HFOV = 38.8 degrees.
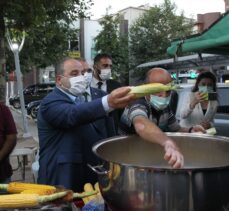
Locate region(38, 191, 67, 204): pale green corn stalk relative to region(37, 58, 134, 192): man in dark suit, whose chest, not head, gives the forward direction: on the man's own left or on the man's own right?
on the man's own right

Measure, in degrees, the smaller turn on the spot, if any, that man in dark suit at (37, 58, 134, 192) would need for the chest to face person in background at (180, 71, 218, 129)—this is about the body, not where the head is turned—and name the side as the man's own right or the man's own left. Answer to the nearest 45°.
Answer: approximately 90° to the man's own left

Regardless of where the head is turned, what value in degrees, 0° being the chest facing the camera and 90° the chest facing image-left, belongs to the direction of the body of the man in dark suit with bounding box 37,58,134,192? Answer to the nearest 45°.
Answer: approximately 315°

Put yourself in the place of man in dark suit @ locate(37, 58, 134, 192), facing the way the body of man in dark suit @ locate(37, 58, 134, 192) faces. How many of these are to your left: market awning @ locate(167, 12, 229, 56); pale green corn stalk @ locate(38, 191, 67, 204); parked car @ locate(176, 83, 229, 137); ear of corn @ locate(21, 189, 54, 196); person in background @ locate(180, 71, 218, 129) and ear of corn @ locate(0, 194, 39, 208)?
3

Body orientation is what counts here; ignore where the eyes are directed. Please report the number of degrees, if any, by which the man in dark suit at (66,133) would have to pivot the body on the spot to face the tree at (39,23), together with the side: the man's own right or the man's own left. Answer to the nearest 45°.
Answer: approximately 135° to the man's own left

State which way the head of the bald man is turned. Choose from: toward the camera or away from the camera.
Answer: toward the camera

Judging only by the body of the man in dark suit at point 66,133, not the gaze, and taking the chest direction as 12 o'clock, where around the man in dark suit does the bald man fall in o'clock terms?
The bald man is roughly at 11 o'clock from the man in dark suit.

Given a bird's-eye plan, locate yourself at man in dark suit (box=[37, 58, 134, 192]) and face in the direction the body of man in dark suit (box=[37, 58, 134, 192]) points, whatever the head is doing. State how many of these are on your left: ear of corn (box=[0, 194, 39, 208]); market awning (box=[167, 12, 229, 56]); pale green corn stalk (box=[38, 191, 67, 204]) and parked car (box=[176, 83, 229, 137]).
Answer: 2

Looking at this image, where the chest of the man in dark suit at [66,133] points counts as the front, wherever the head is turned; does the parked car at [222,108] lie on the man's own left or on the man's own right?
on the man's own left

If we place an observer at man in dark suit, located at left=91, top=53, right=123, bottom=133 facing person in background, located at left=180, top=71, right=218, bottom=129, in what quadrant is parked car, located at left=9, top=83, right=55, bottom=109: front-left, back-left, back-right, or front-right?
back-left

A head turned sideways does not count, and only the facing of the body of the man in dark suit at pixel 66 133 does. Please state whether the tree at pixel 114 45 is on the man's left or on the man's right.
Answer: on the man's left

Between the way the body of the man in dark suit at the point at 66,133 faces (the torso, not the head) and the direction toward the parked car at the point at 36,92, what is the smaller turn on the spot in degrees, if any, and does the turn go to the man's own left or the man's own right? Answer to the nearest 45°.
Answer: approximately 135° to the man's own left

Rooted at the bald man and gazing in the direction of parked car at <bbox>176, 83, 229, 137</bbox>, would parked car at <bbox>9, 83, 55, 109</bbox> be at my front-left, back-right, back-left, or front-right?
front-left
